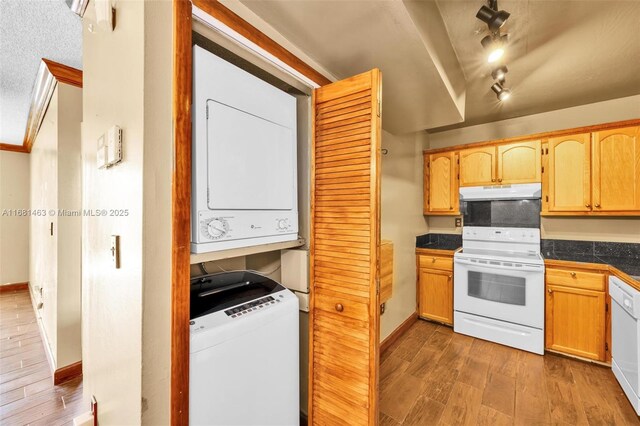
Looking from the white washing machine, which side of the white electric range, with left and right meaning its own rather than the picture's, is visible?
front

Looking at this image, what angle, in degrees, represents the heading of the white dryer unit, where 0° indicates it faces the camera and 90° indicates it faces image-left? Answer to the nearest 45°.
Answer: approximately 315°

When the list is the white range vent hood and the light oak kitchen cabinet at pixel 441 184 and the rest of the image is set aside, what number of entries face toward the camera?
2

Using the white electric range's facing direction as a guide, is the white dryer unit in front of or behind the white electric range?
in front

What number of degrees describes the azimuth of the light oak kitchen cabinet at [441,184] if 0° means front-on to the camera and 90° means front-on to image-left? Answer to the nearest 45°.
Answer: approximately 0°

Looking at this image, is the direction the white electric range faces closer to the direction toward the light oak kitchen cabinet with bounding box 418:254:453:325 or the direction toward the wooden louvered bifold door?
the wooden louvered bifold door
